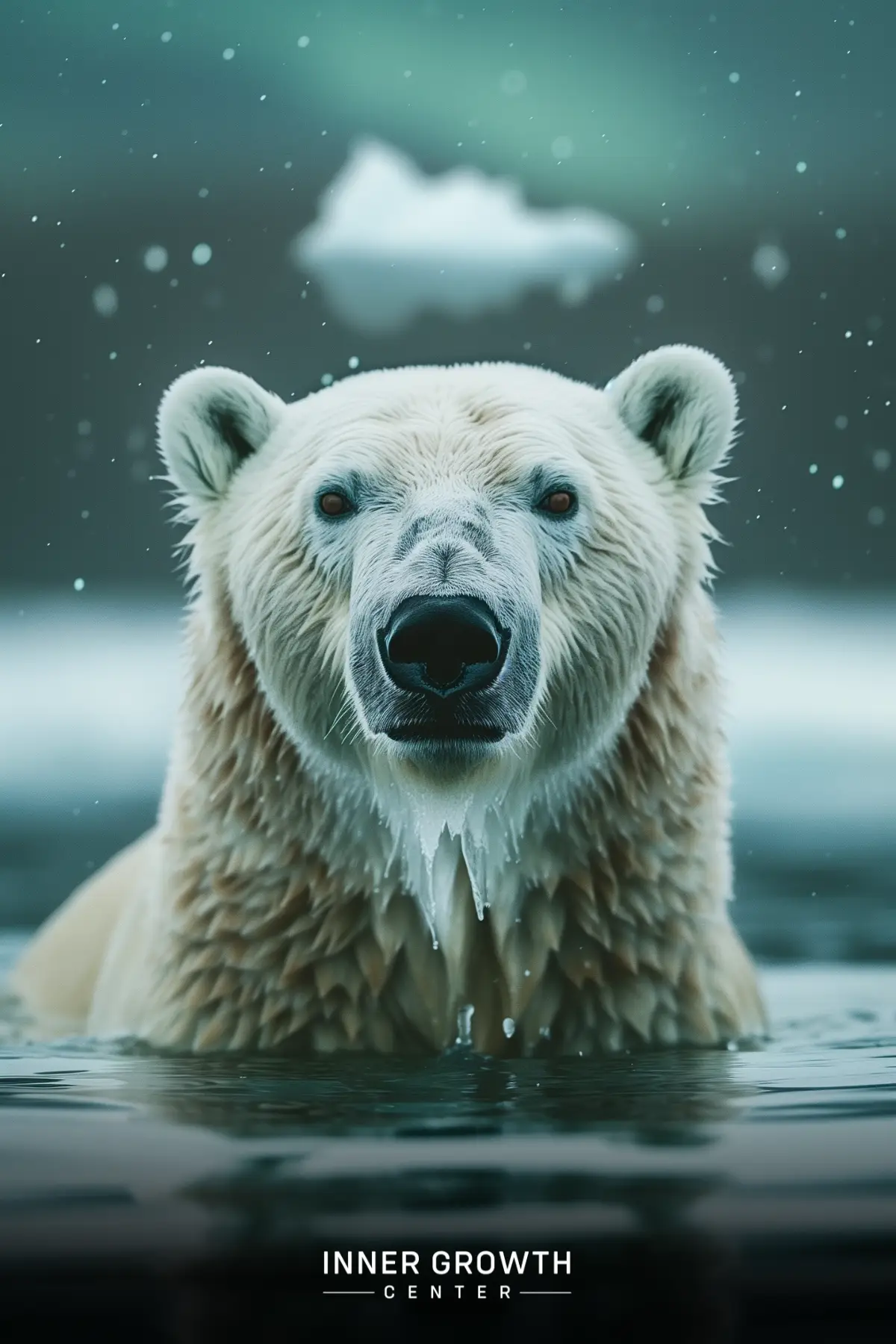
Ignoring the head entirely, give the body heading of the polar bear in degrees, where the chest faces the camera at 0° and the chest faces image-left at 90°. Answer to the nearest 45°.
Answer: approximately 0°
